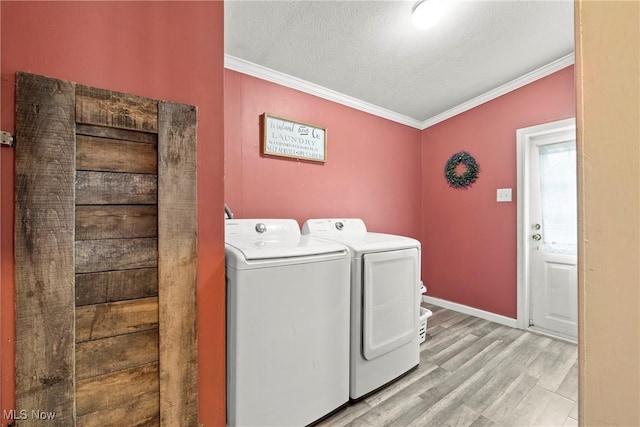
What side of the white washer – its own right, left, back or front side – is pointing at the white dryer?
left

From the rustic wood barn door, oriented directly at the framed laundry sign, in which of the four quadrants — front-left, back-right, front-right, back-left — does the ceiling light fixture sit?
front-right

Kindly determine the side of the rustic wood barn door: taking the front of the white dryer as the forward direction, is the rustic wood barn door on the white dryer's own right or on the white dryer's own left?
on the white dryer's own right

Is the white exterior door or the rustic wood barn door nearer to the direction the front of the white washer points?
the white exterior door

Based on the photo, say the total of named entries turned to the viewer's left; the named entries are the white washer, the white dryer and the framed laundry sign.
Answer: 0

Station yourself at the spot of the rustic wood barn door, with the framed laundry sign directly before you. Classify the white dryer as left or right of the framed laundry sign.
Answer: right

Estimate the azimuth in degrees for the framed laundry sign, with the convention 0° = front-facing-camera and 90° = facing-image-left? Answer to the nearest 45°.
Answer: approximately 315°

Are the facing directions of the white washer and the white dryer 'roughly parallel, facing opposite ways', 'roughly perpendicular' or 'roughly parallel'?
roughly parallel

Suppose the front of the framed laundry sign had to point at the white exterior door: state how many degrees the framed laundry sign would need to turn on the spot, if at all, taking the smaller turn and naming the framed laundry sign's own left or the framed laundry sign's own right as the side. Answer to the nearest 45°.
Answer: approximately 45° to the framed laundry sign's own left

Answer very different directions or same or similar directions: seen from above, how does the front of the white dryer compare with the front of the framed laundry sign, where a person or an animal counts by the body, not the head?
same or similar directions

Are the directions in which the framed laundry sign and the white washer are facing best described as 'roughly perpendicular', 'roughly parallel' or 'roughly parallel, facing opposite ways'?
roughly parallel

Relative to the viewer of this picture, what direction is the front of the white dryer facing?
facing the viewer and to the right of the viewer
